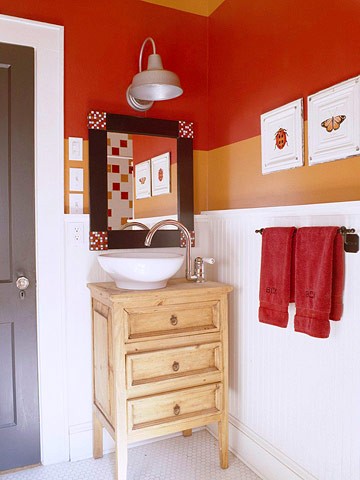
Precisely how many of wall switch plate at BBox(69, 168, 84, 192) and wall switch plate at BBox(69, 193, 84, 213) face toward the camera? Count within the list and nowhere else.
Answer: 2

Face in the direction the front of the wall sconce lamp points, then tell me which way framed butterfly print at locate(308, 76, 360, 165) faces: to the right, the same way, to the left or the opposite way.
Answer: to the right

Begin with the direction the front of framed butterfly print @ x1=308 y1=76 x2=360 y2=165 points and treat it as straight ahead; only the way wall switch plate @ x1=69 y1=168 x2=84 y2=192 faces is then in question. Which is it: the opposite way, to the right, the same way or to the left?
to the left

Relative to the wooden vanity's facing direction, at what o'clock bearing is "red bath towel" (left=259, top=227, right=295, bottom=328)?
The red bath towel is roughly at 11 o'clock from the wooden vanity.

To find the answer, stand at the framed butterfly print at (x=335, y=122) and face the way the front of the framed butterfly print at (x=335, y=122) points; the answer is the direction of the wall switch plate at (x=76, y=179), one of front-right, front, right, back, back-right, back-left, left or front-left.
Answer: front-right

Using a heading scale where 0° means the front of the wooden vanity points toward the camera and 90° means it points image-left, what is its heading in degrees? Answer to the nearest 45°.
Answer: approximately 315°
